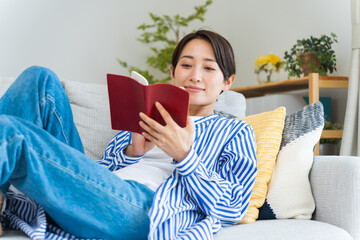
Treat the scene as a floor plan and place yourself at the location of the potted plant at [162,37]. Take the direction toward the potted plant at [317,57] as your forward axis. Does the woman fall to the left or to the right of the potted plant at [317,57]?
right

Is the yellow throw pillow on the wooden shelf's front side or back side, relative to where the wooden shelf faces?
on the front side

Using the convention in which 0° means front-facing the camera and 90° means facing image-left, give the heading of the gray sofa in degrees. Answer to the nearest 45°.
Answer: approximately 0°

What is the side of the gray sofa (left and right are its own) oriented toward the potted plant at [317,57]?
back

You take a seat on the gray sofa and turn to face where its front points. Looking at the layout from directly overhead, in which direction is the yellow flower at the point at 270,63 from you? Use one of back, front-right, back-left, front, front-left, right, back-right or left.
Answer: back

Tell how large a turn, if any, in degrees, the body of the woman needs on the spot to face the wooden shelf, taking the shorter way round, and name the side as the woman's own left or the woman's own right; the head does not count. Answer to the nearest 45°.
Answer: approximately 180°

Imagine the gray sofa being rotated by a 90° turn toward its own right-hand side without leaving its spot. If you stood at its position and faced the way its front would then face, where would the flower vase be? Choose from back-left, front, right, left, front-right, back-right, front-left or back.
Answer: right

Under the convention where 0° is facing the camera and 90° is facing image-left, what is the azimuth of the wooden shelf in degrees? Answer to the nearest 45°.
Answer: approximately 45°

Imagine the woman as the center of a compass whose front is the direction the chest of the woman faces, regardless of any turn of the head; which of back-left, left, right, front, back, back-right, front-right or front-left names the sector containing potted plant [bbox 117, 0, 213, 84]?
back-right

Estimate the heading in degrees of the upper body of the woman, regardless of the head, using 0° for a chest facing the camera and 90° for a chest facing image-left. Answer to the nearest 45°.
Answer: approximately 45°
